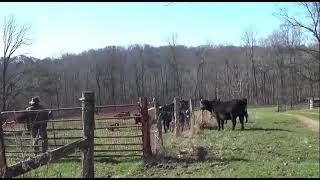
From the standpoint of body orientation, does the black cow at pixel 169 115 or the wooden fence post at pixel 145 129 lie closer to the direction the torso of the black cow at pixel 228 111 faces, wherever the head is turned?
the black cow

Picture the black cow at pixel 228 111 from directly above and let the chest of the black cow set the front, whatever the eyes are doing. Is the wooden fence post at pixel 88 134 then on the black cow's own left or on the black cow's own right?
on the black cow's own left

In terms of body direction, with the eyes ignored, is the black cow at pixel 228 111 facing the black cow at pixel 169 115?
yes

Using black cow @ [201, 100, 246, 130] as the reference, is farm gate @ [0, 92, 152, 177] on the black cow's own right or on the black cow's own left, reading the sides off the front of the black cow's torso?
on the black cow's own left

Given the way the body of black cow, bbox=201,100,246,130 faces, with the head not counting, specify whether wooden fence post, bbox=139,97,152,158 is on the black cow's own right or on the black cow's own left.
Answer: on the black cow's own left

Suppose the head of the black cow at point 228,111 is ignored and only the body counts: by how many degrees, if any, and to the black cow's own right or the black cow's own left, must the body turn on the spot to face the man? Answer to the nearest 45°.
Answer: approximately 45° to the black cow's own left

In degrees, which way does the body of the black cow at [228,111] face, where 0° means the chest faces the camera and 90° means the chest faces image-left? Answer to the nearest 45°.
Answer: approximately 90°
